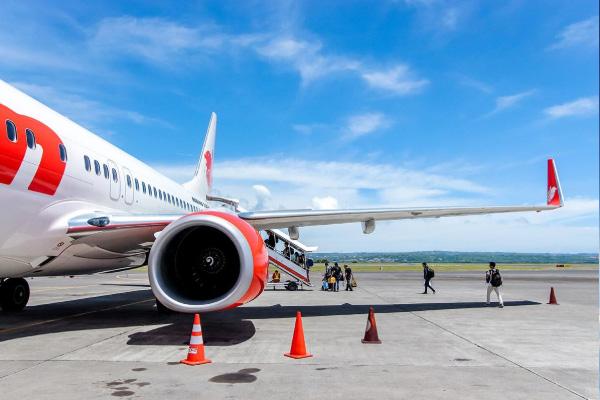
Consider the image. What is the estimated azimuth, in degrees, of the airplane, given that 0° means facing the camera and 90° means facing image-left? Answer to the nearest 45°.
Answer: approximately 45°

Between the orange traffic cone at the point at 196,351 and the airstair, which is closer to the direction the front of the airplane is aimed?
the orange traffic cone

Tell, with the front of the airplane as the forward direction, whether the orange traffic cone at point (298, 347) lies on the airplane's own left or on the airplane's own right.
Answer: on the airplane's own left

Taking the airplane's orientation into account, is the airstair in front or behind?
behind
